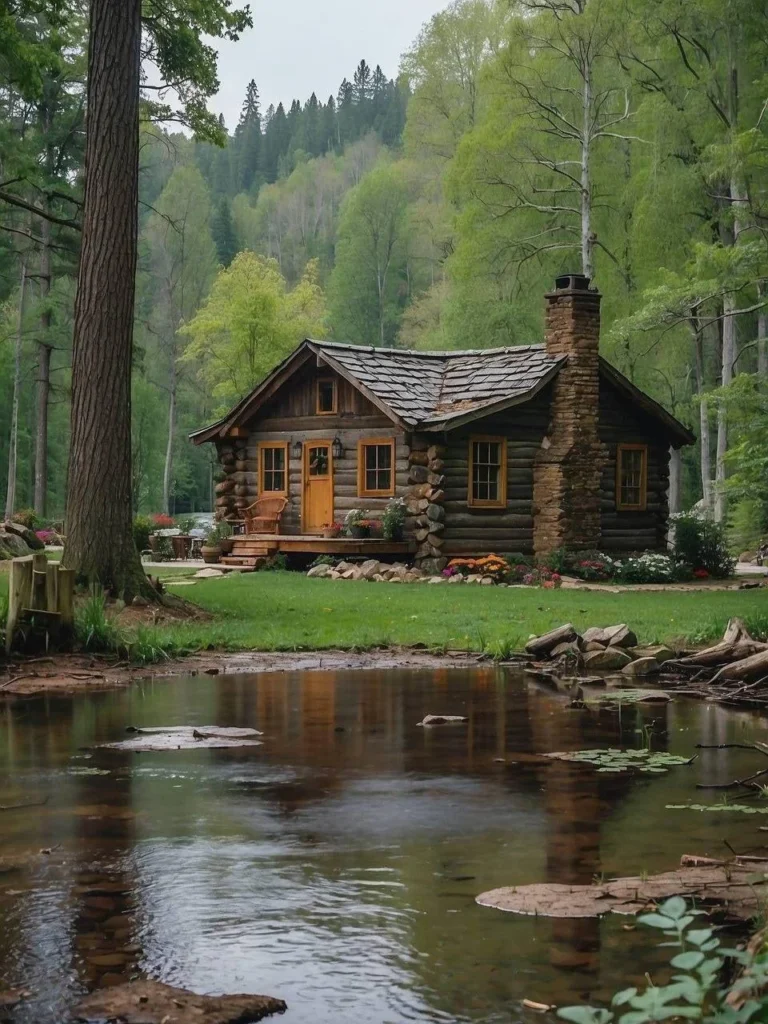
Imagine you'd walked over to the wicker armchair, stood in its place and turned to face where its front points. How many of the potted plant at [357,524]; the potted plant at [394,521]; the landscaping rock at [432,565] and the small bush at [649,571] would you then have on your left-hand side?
4

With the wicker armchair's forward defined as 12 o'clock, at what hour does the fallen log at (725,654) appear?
The fallen log is roughly at 10 o'clock from the wicker armchair.

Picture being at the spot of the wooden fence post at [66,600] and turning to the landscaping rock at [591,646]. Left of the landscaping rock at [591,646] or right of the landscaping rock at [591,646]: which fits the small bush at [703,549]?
left

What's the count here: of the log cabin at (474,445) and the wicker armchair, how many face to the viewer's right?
0

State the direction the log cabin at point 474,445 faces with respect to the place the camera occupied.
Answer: facing the viewer and to the left of the viewer

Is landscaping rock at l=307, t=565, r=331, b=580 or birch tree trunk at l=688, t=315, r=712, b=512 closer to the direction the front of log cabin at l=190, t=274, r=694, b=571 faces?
the landscaping rock

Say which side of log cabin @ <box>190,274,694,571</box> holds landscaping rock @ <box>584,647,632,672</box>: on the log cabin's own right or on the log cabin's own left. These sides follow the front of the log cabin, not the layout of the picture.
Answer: on the log cabin's own left

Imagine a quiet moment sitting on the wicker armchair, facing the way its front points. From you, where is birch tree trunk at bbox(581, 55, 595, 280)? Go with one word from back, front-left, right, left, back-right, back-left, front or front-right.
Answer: back

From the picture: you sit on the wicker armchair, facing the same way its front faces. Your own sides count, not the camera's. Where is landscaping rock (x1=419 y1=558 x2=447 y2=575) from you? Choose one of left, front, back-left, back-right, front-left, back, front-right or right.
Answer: left

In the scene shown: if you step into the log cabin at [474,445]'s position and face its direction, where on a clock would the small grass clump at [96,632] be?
The small grass clump is roughly at 11 o'clock from the log cabin.

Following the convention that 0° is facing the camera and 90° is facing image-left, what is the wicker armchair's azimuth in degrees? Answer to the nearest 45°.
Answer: approximately 45°

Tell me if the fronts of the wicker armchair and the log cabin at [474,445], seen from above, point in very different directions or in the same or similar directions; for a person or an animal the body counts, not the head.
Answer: same or similar directions

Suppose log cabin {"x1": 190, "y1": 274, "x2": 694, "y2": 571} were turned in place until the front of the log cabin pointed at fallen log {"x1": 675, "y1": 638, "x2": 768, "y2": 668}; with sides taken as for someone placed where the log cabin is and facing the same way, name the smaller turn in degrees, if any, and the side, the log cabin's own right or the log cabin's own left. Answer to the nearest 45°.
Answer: approximately 45° to the log cabin's own left

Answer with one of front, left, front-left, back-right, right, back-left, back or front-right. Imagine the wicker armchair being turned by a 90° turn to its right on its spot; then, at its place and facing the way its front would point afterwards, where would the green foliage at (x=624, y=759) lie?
back-left

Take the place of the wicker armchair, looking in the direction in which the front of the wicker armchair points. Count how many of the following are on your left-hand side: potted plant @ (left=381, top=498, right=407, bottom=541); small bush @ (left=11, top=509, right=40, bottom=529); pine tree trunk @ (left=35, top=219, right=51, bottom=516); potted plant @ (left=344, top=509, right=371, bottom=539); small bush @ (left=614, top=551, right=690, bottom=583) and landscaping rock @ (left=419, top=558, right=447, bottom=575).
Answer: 4

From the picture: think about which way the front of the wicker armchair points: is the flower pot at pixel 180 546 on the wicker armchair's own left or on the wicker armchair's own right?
on the wicker armchair's own right

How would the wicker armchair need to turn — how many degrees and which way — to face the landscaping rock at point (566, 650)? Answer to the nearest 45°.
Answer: approximately 45° to its left
